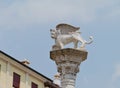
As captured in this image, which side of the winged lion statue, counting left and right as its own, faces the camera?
left
